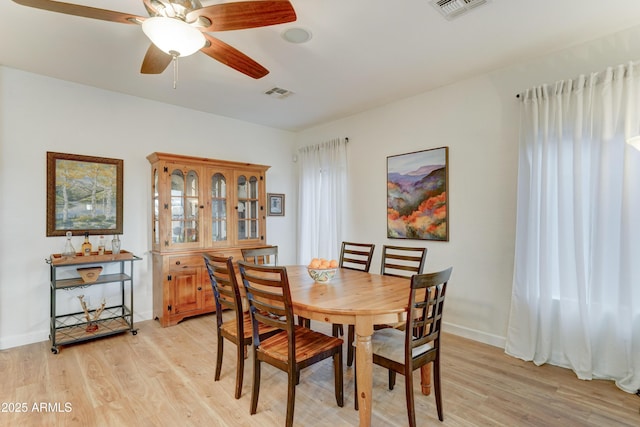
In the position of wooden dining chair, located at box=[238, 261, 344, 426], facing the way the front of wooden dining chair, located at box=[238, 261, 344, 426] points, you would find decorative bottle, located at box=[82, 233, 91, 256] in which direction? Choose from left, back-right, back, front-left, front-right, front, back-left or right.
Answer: left

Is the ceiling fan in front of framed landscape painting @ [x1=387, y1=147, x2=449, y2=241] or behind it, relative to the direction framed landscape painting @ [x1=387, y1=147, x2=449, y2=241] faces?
in front

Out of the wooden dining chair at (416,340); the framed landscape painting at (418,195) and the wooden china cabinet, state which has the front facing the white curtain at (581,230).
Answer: the wooden china cabinet

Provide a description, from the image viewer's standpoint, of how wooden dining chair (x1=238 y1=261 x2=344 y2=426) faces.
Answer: facing away from the viewer and to the right of the viewer

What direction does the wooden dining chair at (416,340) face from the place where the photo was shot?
facing away from the viewer and to the left of the viewer

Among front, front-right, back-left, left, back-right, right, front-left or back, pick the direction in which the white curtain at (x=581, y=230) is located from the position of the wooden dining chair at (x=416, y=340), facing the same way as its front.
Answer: right

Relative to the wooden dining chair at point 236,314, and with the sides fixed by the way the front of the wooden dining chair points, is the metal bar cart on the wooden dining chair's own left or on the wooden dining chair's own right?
on the wooden dining chair's own left

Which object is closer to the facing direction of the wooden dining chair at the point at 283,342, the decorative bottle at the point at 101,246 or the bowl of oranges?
the bowl of oranges

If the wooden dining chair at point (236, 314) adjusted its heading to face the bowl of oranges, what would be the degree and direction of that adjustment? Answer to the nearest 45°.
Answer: approximately 45° to its right

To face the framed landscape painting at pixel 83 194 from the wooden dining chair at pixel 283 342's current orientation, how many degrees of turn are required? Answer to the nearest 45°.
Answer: approximately 90° to its left

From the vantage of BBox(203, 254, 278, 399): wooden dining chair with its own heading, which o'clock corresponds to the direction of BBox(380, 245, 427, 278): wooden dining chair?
BBox(380, 245, 427, 278): wooden dining chair is roughly at 1 o'clock from BBox(203, 254, 278, 399): wooden dining chair.

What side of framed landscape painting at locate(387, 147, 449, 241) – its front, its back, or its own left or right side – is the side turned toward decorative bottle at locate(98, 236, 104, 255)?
front

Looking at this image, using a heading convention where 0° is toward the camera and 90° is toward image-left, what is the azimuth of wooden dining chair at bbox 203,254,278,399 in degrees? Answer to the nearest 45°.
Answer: approximately 225°

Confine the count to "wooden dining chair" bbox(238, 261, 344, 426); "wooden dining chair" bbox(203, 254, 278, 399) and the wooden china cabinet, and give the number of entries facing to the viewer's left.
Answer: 0

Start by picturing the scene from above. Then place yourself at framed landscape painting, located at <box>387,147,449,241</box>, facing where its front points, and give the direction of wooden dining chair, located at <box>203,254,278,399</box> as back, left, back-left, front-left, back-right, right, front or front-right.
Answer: front

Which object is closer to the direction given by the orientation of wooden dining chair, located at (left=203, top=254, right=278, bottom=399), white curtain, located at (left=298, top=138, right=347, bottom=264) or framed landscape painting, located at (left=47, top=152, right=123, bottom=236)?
the white curtain
